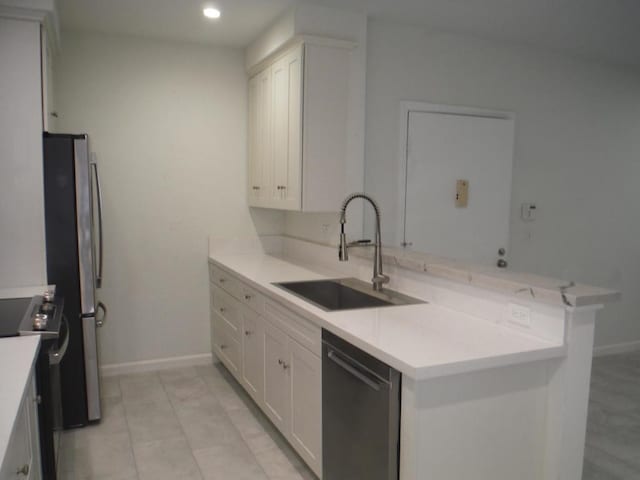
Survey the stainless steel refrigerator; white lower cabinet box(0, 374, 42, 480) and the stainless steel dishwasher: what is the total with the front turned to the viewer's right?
2

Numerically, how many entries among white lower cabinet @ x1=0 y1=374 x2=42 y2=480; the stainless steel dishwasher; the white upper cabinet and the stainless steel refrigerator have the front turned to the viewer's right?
2

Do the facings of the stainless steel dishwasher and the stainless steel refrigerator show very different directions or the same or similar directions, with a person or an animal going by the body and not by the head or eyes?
very different directions

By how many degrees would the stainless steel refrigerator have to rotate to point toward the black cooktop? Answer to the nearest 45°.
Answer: approximately 135° to its right

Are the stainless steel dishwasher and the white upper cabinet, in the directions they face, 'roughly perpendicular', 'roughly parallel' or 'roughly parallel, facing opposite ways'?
roughly parallel

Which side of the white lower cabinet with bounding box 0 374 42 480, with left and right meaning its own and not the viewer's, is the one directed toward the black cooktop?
left

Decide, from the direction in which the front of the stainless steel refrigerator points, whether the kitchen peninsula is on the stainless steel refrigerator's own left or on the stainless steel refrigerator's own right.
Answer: on the stainless steel refrigerator's own right

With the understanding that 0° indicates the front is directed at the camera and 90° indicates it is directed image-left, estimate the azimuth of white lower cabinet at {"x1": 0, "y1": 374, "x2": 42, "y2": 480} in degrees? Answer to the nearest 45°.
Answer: approximately 270°

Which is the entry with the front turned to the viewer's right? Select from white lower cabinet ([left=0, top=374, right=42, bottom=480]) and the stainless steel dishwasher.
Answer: the white lower cabinet

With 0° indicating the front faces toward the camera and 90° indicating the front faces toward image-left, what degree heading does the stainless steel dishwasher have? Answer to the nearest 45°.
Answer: approximately 45°

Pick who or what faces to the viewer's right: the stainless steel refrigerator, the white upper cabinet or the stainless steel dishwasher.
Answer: the stainless steel refrigerator

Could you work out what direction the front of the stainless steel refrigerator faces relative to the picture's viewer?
facing to the right of the viewer
